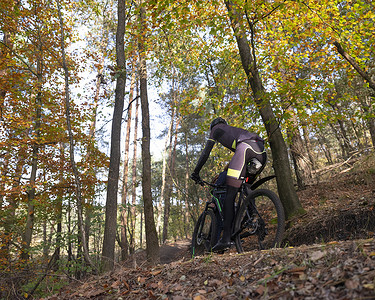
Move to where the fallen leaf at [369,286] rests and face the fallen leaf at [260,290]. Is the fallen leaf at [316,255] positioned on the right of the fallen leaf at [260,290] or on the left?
right

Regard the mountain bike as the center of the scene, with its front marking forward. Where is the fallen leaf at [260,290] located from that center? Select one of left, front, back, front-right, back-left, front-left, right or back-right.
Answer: back-left

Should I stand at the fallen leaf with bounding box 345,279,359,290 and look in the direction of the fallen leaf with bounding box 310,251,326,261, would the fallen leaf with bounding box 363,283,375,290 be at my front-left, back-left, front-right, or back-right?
back-right

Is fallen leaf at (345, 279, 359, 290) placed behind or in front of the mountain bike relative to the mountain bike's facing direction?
behind

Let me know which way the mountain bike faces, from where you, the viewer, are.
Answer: facing away from the viewer and to the left of the viewer

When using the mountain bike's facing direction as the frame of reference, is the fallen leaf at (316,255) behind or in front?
behind

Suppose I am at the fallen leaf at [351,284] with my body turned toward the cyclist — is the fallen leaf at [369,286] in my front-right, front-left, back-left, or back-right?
back-right

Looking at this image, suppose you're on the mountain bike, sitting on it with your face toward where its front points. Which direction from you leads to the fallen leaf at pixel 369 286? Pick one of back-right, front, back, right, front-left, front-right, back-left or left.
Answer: back-left
